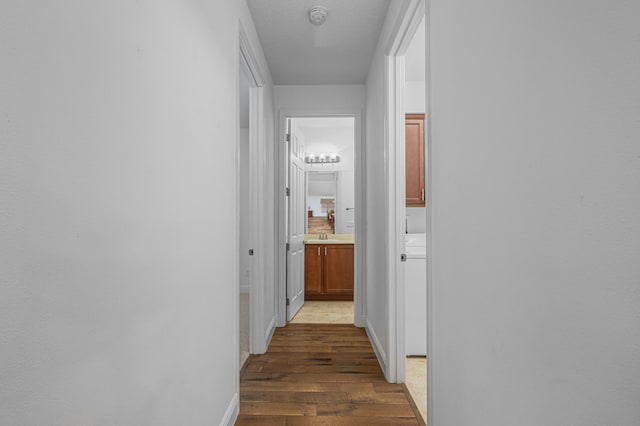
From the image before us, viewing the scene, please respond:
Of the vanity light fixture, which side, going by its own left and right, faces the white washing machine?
front

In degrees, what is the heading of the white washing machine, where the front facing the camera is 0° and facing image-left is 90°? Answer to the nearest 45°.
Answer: approximately 0°

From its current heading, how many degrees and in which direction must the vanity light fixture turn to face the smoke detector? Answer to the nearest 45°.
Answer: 0° — it already faces it
